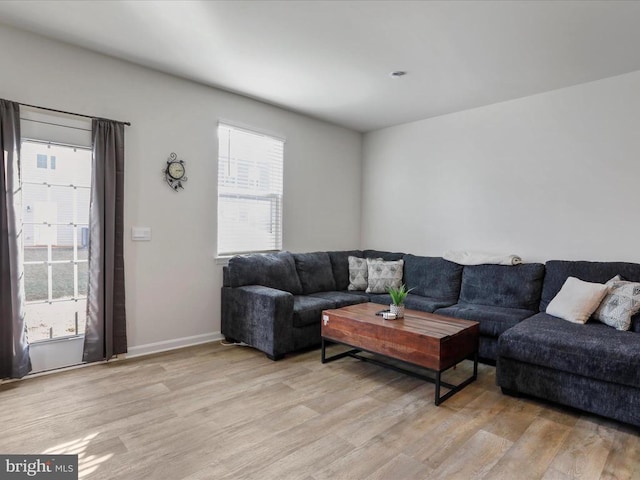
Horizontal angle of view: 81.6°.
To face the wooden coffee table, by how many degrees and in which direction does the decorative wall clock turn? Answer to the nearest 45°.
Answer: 0° — it already faces it

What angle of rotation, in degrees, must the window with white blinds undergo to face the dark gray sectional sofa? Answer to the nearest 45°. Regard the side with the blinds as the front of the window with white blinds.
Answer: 0° — it already faces it

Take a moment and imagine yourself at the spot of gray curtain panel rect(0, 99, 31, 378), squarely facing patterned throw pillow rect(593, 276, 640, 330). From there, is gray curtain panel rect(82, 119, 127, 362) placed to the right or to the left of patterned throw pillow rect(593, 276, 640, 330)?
left

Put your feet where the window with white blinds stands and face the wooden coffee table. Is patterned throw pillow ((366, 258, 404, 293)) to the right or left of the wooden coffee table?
left

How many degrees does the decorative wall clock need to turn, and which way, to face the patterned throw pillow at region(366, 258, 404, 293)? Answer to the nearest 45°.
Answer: approximately 45° to its left

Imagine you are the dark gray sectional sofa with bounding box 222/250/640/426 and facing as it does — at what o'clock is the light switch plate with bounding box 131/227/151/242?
The light switch plate is roughly at 1 o'clock from the dark gray sectional sofa.

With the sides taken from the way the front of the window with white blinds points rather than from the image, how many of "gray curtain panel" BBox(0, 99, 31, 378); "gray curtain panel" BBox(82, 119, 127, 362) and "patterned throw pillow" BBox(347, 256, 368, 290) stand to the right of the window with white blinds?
2

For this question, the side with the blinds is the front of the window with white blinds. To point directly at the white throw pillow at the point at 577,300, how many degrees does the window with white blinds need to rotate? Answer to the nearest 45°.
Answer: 0° — it already faces it

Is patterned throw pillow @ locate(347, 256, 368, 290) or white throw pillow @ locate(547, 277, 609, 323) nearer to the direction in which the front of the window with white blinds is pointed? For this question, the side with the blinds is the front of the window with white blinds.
the white throw pillow

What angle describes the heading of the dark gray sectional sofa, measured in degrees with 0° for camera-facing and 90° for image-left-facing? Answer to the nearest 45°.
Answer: approximately 45°

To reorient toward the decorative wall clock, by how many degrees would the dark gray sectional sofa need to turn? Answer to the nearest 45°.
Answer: approximately 45° to its right

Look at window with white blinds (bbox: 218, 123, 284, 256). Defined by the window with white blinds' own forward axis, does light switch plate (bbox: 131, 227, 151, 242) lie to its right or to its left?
on its right

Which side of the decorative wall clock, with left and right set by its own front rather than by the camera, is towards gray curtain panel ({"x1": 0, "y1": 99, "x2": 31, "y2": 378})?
right

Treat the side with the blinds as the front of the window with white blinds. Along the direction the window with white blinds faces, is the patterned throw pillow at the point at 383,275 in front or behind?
in front

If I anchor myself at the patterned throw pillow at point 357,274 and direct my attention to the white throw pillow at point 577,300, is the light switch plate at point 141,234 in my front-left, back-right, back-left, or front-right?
back-right

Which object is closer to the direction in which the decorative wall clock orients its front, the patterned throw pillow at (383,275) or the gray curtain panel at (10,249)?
the patterned throw pillow
